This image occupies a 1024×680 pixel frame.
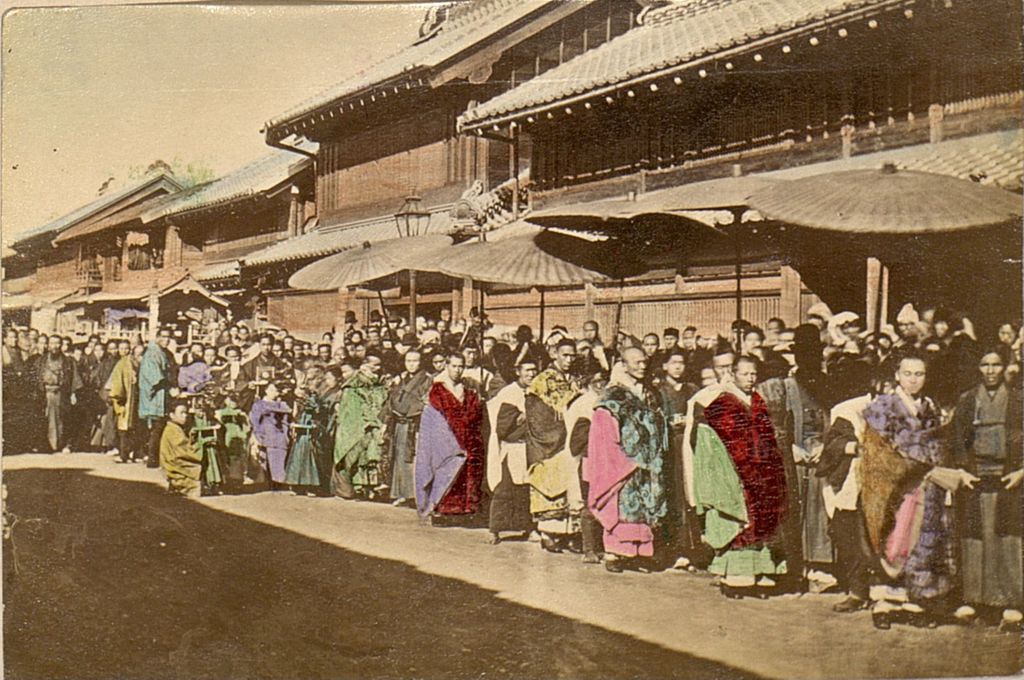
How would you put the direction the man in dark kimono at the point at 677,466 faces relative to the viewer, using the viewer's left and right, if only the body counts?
facing the viewer

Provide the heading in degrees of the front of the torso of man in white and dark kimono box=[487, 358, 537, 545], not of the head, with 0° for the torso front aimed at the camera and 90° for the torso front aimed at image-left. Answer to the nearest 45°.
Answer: approximately 315°

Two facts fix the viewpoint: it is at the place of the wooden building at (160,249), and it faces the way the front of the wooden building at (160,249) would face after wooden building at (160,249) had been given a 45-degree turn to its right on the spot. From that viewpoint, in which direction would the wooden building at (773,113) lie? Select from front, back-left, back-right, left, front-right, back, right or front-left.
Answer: back-left

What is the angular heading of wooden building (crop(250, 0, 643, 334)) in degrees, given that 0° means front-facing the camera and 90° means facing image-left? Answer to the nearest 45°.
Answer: approximately 45°

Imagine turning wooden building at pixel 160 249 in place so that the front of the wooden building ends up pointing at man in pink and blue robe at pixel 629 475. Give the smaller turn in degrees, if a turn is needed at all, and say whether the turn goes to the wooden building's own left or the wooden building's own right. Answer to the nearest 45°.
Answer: approximately 90° to the wooden building's own left

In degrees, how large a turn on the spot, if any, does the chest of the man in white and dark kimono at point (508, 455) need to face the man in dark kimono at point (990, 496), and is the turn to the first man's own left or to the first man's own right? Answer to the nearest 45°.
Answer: approximately 45° to the first man's own left

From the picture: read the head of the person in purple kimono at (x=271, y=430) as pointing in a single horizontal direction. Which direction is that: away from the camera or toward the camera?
toward the camera

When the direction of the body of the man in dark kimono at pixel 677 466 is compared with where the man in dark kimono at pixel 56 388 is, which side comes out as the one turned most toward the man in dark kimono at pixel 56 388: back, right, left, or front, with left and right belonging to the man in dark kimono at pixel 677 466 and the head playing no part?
right

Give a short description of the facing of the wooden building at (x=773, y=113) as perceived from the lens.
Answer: facing the viewer and to the left of the viewer

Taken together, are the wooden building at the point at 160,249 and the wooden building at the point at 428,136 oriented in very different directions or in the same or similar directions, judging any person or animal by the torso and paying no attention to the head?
same or similar directions

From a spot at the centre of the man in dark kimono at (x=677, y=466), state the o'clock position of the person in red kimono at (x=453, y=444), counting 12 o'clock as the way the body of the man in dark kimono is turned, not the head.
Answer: The person in red kimono is roughly at 3 o'clock from the man in dark kimono.

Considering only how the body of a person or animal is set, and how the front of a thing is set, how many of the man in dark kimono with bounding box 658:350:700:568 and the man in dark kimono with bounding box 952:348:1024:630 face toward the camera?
2
